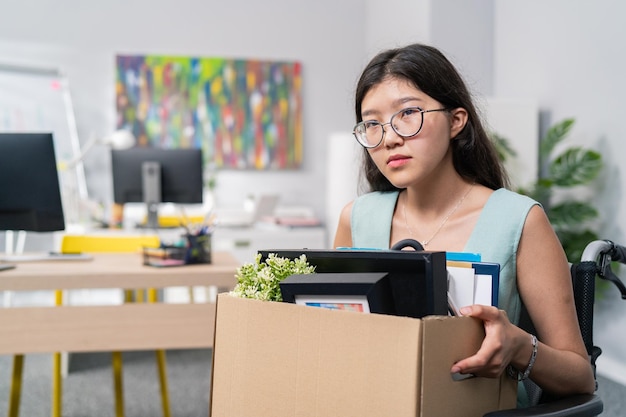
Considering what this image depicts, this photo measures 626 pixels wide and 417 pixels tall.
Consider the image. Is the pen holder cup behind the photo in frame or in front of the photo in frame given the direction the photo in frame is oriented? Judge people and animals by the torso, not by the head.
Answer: behind

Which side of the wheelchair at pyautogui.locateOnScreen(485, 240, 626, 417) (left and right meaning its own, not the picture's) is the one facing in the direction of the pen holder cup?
right

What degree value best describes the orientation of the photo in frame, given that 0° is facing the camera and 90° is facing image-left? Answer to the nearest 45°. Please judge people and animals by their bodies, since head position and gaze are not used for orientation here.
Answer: approximately 0°

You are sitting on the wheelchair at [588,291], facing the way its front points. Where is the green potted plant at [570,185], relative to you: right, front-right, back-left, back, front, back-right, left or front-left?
back-right

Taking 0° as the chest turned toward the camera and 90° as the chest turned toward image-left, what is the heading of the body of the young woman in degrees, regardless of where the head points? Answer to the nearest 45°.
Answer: approximately 45°

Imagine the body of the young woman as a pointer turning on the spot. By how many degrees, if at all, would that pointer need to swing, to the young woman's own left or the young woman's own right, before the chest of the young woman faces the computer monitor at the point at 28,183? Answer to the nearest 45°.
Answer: approximately 90° to the young woman's own right

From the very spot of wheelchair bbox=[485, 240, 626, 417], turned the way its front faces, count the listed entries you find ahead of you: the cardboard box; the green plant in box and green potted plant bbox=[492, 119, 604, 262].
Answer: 2
